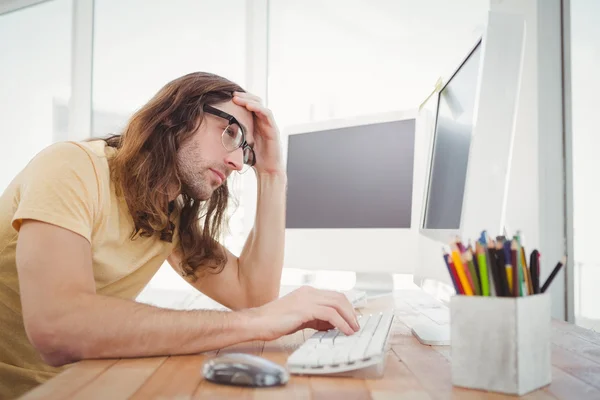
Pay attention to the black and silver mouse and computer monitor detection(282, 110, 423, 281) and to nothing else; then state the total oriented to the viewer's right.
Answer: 1

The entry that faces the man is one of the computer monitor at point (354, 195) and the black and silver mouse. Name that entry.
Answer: the computer monitor

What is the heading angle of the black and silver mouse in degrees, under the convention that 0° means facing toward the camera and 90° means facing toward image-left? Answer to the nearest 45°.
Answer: approximately 270°

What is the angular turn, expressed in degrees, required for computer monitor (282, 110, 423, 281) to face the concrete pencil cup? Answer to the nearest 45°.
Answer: approximately 45° to its left

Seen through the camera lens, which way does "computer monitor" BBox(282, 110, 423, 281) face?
facing the viewer and to the left of the viewer

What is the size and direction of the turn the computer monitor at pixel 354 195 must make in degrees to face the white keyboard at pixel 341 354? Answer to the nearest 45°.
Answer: approximately 45° to its left

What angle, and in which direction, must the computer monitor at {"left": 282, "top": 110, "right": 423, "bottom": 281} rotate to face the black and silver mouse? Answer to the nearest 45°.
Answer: approximately 45° to its left

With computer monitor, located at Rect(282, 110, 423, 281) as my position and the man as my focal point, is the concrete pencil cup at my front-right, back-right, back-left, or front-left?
front-left

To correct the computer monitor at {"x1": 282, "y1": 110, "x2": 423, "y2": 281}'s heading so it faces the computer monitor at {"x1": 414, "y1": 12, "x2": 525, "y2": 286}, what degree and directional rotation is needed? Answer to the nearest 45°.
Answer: approximately 45° to its left

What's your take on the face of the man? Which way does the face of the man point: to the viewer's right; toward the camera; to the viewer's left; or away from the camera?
to the viewer's right

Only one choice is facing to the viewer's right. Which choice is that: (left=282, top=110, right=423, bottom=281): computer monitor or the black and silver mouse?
the black and silver mouse
